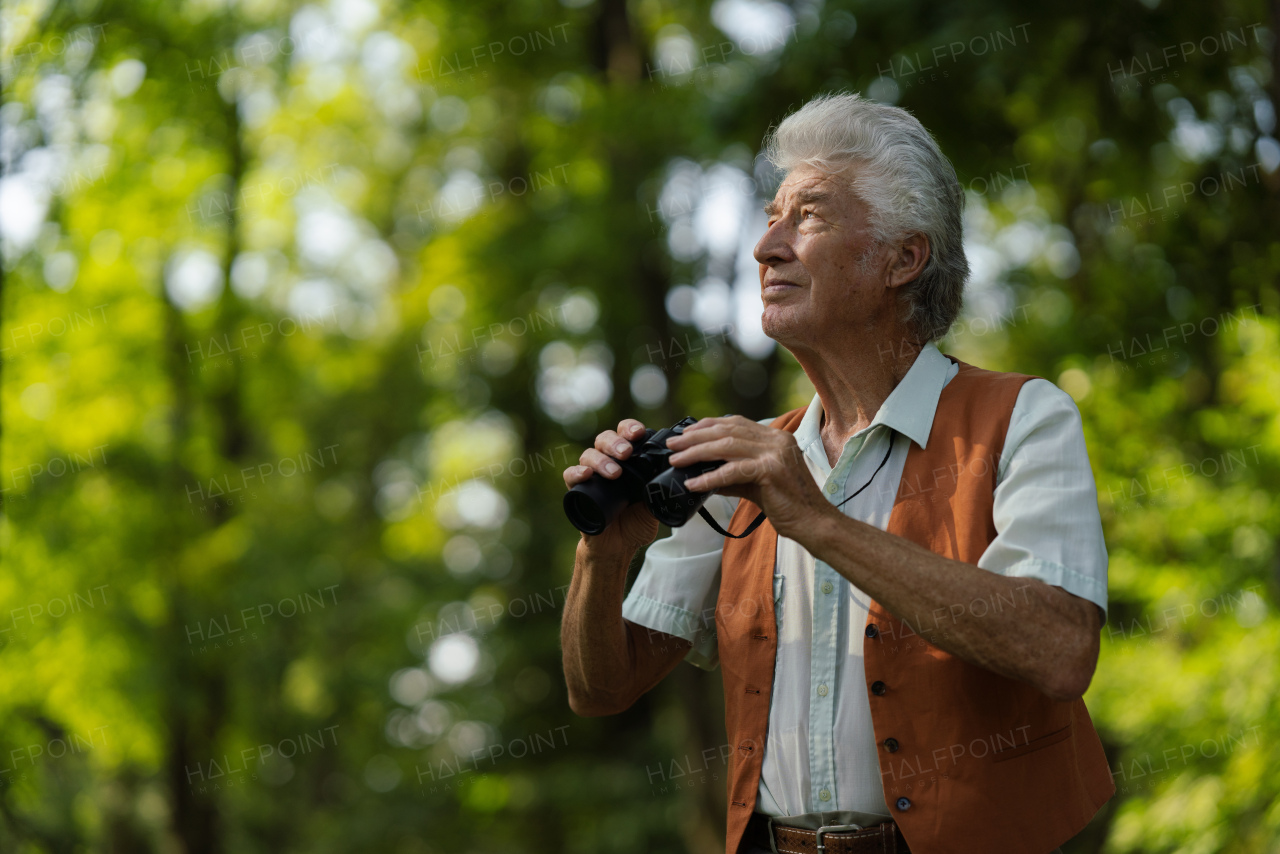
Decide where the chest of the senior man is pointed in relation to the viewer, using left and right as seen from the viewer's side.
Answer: facing the viewer and to the left of the viewer
